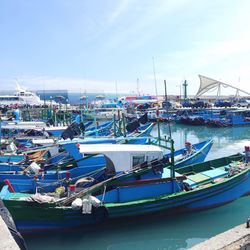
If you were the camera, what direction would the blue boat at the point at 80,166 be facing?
facing to the right of the viewer

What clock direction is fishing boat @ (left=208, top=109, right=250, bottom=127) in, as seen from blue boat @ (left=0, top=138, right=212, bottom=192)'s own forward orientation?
The fishing boat is roughly at 10 o'clock from the blue boat.

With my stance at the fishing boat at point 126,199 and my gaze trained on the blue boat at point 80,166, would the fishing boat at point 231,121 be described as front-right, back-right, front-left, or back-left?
front-right
